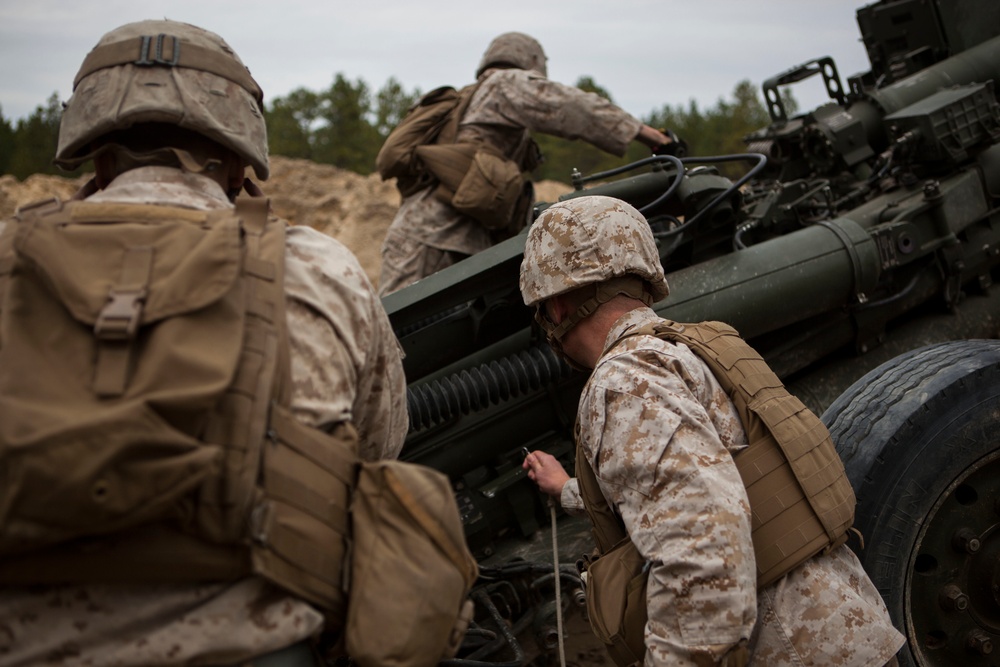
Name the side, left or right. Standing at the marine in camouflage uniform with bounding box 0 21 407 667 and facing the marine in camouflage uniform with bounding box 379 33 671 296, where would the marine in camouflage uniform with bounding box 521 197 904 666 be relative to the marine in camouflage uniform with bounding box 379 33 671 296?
right

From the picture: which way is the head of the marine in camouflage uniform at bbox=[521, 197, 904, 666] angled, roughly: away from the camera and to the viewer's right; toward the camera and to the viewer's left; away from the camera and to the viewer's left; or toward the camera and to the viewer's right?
away from the camera and to the viewer's left

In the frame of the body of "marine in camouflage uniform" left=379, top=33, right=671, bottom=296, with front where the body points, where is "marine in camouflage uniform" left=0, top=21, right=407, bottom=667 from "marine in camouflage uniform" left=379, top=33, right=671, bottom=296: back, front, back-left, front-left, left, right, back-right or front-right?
back-right

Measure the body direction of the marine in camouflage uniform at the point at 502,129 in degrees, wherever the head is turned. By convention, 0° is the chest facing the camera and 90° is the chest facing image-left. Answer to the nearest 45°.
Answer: approximately 225°

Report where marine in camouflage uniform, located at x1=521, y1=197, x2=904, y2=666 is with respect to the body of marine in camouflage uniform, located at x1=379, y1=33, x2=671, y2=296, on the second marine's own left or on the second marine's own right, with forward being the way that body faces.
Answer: on the second marine's own right

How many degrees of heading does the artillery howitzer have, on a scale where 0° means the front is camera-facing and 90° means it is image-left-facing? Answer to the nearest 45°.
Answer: approximately 225°
